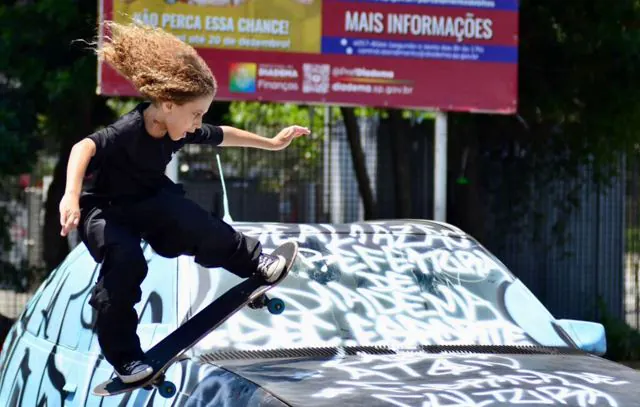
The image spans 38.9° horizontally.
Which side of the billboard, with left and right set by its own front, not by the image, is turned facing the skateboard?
front

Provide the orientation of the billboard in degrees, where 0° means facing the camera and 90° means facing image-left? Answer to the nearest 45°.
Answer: approximately 0°

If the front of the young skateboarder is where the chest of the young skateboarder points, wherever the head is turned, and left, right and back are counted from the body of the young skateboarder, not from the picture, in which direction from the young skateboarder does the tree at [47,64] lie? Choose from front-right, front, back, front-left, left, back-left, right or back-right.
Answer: back-left

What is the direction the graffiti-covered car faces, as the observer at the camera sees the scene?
facing the viewer and to the right of the viewer

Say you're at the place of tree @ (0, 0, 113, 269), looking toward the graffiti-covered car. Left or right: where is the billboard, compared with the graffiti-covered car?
left

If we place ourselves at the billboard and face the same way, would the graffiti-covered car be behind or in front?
in front

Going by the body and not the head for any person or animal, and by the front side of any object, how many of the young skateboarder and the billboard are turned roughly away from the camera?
0

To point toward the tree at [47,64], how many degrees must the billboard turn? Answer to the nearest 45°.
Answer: approximately 90° to its right

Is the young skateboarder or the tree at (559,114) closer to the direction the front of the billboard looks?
the young skateboarder

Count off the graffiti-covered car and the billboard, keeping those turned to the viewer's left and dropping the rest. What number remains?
0

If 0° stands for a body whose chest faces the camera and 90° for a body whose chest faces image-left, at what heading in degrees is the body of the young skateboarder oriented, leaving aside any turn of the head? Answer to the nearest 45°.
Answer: approximately 315°

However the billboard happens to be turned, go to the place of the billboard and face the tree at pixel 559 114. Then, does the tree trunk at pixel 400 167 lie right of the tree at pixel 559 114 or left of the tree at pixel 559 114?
left

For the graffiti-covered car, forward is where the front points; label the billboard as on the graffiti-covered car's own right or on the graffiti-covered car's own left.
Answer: on the graffiti-covered car's own left

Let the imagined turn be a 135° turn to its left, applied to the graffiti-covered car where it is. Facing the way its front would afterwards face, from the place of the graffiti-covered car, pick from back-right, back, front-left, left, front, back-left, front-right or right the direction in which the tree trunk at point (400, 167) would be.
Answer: front
